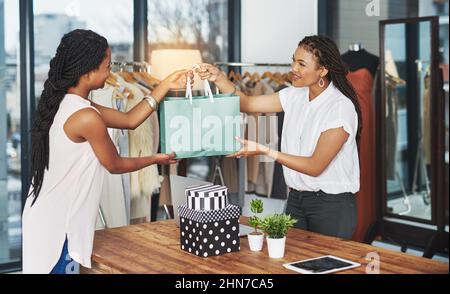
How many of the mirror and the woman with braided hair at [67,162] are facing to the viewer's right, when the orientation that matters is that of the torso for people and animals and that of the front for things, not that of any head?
1

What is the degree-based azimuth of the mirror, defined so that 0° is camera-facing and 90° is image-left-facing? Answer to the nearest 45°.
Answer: approximately 45°

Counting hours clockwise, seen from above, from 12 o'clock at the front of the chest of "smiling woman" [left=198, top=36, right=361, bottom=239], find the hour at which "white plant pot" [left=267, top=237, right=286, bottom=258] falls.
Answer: The white plant pot is roughly at 11 o'clock from the smiling woman.

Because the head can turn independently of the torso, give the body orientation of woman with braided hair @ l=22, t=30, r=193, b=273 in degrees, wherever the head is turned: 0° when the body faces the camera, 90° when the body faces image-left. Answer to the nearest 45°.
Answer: approximately 270°

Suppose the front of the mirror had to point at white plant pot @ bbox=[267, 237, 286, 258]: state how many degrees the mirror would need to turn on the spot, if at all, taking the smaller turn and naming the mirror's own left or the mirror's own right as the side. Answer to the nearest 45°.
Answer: approximately 45° to the mirror's own left

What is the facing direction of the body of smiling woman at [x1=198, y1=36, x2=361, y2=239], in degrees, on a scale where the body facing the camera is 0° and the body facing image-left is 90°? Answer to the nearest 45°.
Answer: approximately 45°

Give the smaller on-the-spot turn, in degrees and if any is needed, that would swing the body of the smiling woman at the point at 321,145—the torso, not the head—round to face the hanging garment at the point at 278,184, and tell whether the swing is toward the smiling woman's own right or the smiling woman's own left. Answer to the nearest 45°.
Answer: approximately 135° to the smiling woman's own right

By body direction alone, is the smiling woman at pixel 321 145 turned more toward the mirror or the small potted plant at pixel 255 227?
the small potted plant

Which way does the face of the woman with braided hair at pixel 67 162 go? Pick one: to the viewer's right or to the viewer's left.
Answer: to the viewer's right
